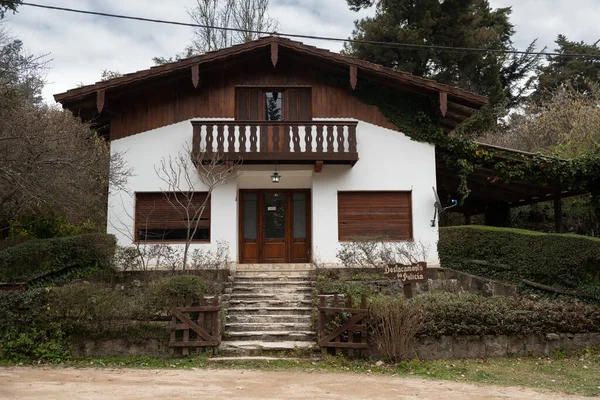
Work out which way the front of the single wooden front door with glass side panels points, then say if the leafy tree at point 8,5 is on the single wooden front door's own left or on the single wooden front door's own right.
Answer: on the single wooden front door's own right

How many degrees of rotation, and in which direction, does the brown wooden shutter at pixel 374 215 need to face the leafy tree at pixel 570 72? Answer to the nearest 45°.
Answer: approximately 135° to its left

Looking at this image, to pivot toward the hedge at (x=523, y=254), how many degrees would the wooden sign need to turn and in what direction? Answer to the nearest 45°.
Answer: approximately 135° to its left

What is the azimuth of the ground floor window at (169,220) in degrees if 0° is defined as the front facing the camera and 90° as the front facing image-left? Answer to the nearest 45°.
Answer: approximately 0°

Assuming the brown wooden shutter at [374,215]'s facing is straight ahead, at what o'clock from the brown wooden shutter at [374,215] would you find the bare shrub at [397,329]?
The bare shrub is roughly at 12 o'clock from the brown wooden shutter.

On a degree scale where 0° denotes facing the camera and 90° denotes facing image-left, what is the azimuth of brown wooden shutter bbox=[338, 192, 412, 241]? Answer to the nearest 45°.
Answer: approximately 0°
